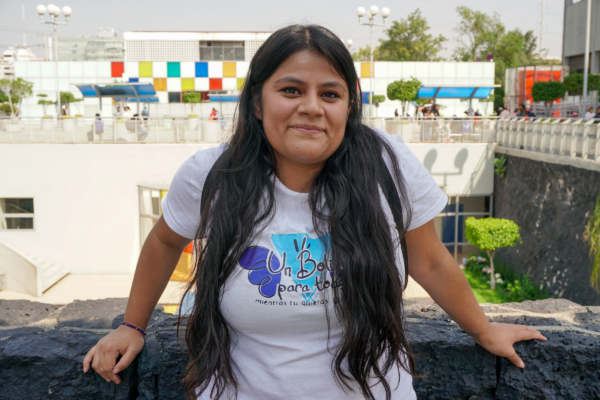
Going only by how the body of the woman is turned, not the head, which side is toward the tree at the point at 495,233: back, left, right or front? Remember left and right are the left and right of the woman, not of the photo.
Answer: back

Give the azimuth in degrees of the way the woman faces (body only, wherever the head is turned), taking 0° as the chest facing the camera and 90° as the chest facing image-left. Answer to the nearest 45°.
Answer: approximately 0°

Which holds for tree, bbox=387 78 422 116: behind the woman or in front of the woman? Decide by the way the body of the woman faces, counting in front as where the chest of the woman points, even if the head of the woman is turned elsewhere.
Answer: behind

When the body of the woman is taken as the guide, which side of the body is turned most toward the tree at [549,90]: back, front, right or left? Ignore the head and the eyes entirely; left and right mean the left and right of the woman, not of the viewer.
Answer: back

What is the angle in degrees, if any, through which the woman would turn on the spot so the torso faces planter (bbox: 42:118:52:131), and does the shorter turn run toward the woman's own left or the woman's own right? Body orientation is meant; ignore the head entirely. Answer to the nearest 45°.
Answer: approximately 135° to the woman's own right

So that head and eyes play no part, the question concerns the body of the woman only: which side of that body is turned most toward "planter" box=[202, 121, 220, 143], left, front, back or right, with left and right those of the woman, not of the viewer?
back

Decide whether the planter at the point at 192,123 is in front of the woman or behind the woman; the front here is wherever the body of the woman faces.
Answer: behind

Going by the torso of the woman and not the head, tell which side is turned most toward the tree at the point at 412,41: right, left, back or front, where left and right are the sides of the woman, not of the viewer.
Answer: back

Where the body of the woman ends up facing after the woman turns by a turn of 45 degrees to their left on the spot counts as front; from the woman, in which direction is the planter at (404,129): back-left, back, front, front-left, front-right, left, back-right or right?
back-left

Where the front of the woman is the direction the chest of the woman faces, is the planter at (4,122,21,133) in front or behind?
behind
